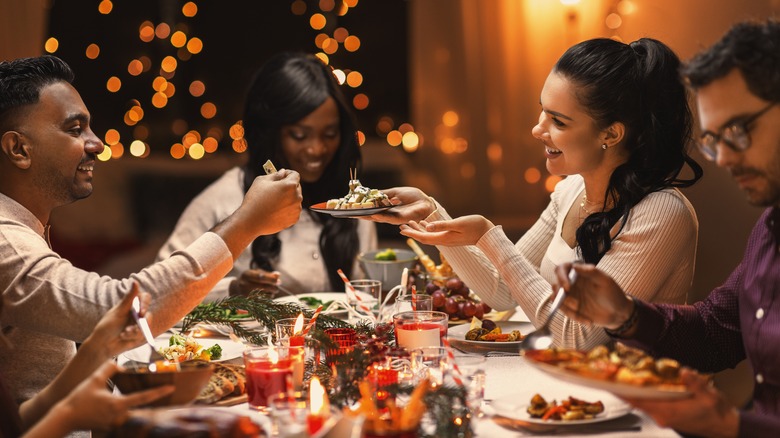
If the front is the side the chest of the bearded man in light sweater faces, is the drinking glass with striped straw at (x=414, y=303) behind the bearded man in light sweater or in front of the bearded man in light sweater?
in front

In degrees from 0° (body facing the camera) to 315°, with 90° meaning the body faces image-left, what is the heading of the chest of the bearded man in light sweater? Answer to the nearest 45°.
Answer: approximately 270°

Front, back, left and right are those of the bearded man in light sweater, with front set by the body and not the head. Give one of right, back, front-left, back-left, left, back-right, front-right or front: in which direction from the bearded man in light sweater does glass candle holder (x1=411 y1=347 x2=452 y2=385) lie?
front-right

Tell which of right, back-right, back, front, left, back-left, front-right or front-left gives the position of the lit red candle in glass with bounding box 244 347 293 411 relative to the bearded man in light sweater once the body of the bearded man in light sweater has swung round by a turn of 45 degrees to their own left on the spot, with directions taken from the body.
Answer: right

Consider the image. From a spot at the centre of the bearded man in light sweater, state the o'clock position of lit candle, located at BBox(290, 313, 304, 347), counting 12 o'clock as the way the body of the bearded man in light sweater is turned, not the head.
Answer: The lit candle is roughly at 1 o'clock from the bearded man in light sweater.

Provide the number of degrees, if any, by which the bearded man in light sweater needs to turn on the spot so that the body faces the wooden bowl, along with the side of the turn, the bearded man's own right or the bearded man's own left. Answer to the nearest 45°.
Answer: approximately 90° to the bearded man's own right

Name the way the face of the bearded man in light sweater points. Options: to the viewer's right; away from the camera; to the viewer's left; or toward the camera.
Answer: to the viewer's right

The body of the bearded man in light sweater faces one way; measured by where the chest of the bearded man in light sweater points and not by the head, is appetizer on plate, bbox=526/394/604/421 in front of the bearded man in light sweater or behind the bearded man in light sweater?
in front

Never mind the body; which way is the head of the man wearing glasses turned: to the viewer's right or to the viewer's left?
to the viewer's left

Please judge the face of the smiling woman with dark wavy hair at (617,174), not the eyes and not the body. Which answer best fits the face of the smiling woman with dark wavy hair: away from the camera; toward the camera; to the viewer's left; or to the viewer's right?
to the viewer's left
